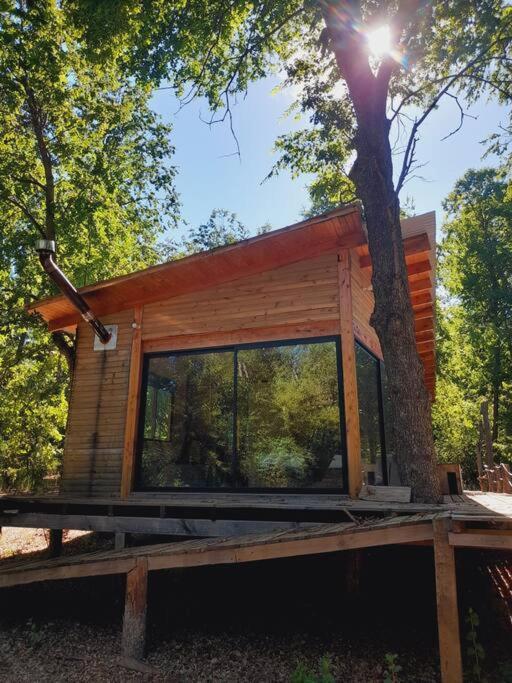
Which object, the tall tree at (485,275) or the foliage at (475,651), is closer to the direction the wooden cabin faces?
the foliage

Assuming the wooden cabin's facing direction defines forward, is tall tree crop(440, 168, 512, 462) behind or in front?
behind

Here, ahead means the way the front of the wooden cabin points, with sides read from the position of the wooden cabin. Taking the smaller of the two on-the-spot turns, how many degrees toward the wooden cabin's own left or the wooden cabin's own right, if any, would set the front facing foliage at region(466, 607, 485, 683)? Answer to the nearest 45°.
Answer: approximately 45° to the wooden cabin's own left

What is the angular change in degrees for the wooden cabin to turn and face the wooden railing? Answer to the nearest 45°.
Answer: approximately 135° to its left

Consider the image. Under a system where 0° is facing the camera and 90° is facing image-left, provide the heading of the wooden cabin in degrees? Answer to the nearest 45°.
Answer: approximately 0°

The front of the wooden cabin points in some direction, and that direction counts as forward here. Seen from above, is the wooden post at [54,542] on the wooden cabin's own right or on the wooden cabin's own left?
on the wooden cabin's own right

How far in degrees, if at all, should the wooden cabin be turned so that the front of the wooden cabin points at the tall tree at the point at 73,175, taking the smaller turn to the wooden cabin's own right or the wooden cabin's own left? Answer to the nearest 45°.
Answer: approximately 135° to the wooden cabin's own right
